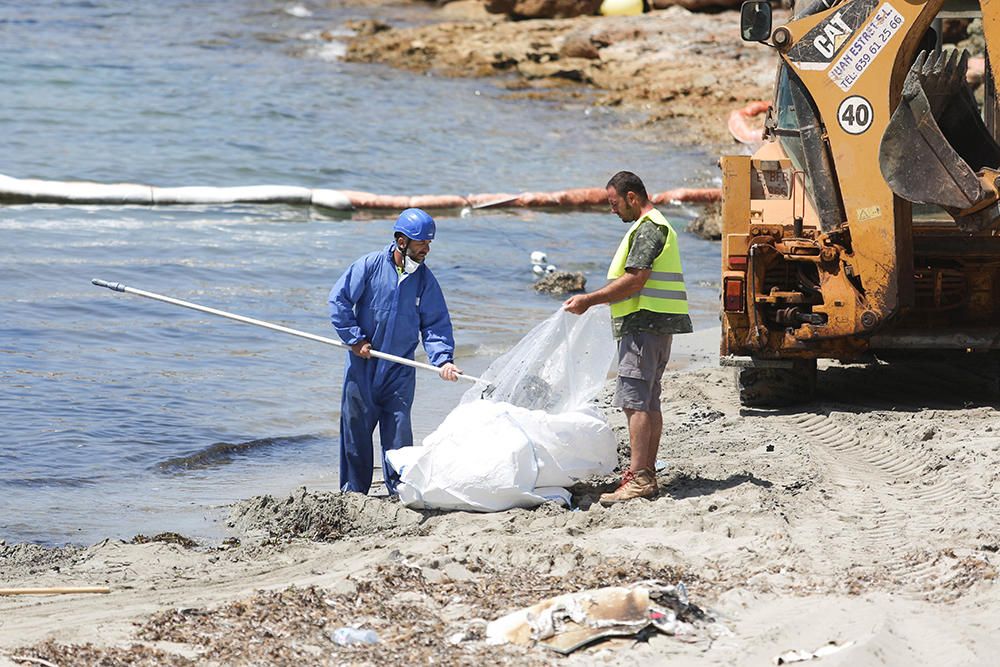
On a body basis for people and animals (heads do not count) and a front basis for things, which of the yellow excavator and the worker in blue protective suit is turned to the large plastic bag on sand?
the worker in blue protective suit

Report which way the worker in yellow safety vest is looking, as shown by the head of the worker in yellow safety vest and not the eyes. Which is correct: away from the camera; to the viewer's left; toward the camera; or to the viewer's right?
to the viewer's left

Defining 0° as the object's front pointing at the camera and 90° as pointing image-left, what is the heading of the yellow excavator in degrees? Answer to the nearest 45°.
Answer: approximately 180°

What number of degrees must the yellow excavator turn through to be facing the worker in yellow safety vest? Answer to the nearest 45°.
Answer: approximately 135° to its left

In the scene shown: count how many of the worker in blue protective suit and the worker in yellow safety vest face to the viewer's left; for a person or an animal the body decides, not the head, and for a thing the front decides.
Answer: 1

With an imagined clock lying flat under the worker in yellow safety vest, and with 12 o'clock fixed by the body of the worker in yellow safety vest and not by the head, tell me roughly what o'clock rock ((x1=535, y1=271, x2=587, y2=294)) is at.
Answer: The rock is roughly at 3 o'clock from the worker in yellow safety vest.

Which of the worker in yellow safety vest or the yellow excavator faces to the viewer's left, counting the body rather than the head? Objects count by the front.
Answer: the worker in yellow safety vest

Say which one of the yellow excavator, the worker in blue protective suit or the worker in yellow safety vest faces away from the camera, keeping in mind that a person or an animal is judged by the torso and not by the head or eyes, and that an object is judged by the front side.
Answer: the yellow excavator

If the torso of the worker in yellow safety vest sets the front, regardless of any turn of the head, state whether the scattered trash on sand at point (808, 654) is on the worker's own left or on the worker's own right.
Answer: on the worker's own left

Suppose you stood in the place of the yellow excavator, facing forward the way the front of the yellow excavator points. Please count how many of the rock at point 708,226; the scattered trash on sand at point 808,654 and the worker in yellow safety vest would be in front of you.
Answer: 1

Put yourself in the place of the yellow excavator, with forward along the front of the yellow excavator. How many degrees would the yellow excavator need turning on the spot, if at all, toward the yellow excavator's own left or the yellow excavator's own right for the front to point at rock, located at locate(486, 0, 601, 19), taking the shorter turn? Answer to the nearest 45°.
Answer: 0° — it already faces it

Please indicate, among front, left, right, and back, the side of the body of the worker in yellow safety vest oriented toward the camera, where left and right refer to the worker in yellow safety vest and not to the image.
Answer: left

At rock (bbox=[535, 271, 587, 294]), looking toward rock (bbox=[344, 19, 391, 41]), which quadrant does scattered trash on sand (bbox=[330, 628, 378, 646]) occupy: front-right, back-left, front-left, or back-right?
back-left

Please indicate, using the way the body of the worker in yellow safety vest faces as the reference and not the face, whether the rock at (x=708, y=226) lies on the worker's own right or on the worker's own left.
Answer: on the worker's own right

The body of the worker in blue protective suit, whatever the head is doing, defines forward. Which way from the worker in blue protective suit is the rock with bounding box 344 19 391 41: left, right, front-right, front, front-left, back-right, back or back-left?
back-left

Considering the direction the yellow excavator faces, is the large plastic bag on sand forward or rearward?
rearward

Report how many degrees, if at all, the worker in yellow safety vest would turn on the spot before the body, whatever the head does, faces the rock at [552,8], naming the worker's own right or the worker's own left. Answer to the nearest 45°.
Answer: approximately 90° to the worker's own right

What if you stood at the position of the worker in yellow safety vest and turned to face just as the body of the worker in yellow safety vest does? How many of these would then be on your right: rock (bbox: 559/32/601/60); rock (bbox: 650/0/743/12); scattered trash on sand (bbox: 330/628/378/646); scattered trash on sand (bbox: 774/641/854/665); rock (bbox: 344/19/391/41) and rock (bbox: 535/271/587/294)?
4
